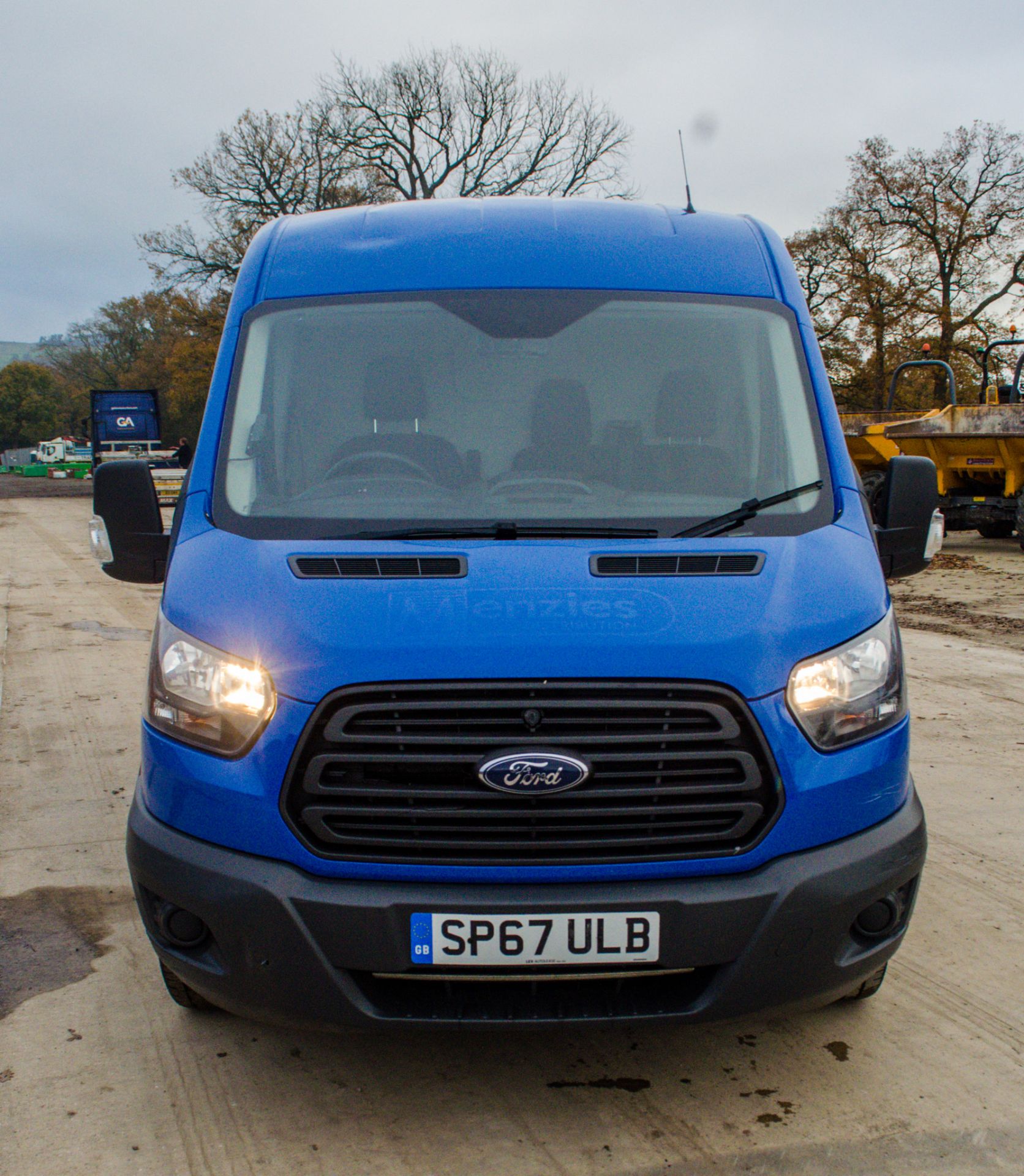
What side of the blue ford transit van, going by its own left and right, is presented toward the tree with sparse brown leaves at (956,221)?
back

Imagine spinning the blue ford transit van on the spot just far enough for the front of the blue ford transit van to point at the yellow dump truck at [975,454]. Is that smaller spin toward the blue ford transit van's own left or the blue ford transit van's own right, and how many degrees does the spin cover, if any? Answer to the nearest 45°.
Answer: approximately 135° to the blue ford transit van's own left

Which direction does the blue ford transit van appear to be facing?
toward the camera
